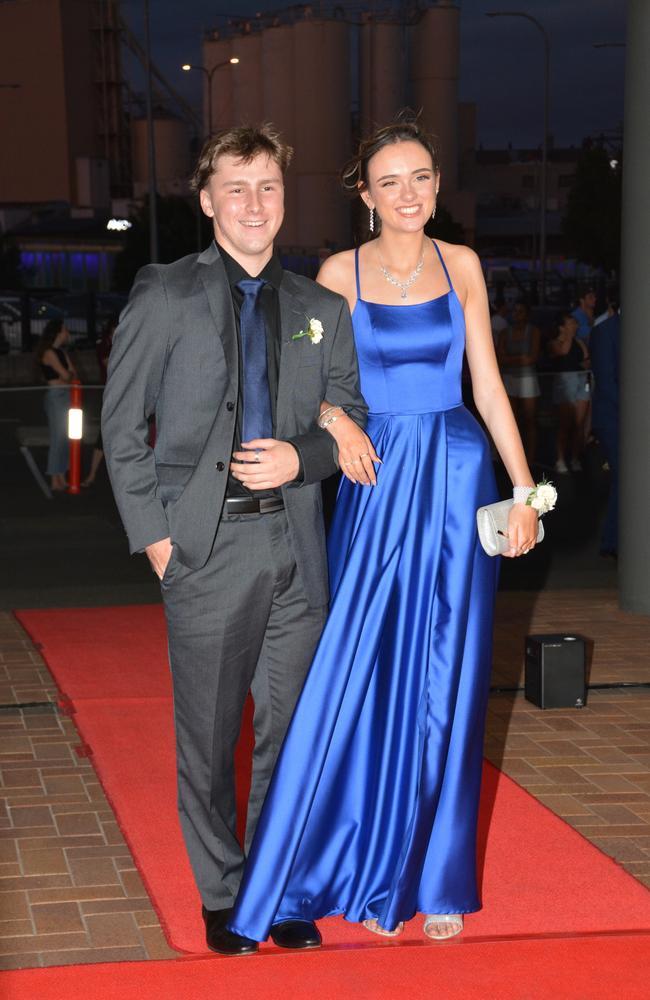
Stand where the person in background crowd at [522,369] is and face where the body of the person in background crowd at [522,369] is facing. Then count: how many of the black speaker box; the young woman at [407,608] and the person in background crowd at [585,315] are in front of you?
2

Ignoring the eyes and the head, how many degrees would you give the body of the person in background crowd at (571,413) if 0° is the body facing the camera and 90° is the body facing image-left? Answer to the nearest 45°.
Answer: approximately 0°

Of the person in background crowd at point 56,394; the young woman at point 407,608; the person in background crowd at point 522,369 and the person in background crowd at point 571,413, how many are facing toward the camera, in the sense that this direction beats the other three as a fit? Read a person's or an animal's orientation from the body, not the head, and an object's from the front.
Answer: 3

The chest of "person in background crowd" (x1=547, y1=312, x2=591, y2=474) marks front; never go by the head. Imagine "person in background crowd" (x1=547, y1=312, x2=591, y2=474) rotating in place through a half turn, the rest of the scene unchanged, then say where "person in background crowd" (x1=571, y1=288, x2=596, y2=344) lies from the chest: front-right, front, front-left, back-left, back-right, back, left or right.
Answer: front

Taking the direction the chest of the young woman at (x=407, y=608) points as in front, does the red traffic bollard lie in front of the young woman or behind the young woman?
behind

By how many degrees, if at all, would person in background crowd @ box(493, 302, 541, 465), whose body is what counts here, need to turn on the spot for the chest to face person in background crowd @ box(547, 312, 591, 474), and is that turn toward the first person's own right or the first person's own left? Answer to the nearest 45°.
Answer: approximately 45° to the first person's own left

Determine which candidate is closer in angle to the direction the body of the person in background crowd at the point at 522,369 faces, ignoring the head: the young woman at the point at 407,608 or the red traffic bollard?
the young woman
